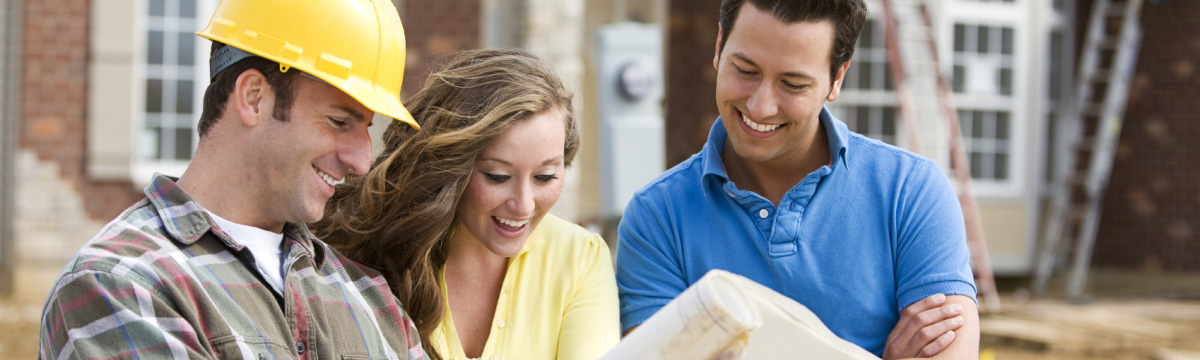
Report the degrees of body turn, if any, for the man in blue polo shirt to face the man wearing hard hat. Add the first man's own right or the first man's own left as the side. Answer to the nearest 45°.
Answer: approximately 45° to the first man's own right

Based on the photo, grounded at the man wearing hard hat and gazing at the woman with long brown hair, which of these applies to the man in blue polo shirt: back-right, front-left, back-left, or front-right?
front-right

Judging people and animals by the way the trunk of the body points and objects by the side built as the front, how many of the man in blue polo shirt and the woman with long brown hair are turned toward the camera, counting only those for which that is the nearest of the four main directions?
2

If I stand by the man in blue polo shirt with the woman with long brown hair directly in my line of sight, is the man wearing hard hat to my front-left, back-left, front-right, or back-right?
front-left

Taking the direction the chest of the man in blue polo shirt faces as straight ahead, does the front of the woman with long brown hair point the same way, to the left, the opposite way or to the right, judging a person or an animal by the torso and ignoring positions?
the same way

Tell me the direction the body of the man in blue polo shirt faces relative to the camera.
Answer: toward the camera

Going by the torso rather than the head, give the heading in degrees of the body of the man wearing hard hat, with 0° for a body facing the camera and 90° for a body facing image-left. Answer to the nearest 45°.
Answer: approximately 315°

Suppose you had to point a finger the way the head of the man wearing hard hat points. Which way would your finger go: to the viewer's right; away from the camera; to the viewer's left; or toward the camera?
to the viewer's right

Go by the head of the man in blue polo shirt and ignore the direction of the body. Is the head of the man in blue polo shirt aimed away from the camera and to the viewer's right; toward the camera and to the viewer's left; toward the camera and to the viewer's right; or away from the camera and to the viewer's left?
toward the camera and to the viewer's left
